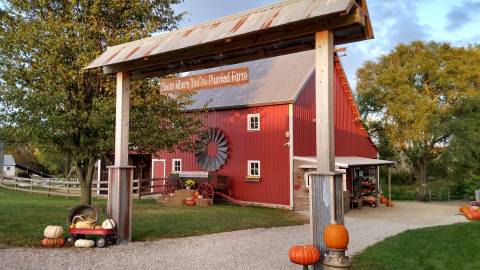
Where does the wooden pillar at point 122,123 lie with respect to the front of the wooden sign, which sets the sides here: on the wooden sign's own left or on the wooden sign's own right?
on the wooden sign's own right

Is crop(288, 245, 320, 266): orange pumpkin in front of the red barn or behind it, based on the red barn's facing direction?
in front

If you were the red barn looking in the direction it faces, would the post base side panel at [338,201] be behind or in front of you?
in front

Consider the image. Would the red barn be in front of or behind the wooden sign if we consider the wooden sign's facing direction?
behind

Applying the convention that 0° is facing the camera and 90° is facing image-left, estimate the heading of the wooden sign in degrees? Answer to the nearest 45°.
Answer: approximately 45°

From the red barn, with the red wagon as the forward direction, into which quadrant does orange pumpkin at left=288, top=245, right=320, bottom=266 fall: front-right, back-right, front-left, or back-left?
front-left
